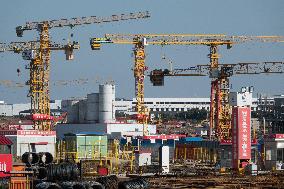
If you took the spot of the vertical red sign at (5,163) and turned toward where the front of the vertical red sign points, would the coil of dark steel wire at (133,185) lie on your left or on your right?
on your left

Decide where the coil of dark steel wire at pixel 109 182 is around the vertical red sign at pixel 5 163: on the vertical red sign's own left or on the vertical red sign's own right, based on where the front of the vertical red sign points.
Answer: on the vertical red sign's own left

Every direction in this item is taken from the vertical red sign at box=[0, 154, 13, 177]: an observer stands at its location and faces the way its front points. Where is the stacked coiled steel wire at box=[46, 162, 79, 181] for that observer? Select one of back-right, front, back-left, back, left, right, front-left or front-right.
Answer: front-left

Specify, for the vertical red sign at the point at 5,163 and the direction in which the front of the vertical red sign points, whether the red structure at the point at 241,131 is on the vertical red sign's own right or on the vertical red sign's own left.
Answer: on the vertical red sign's own left

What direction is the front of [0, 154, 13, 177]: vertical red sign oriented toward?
toward the camera
